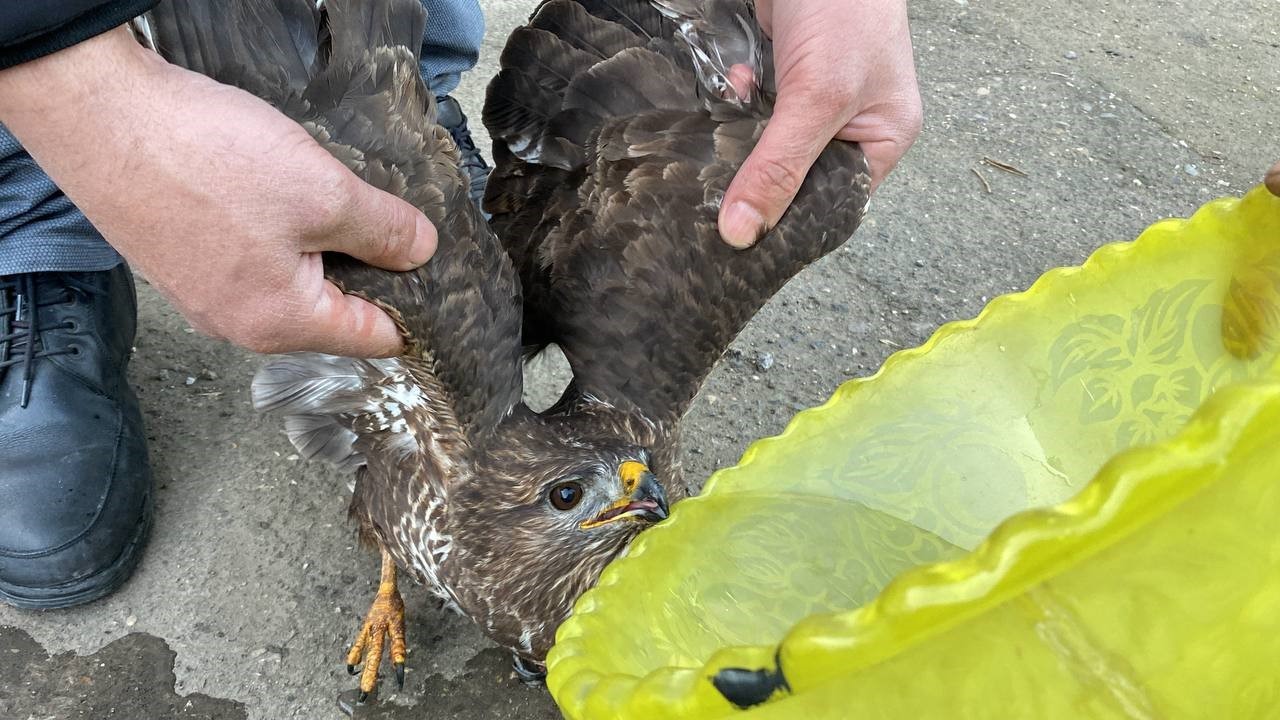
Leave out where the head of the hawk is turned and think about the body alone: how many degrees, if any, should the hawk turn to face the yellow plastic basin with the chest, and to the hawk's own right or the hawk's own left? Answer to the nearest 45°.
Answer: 0° — it already faces it

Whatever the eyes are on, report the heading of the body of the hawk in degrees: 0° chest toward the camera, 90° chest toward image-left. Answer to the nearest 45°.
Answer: approximately 315°
